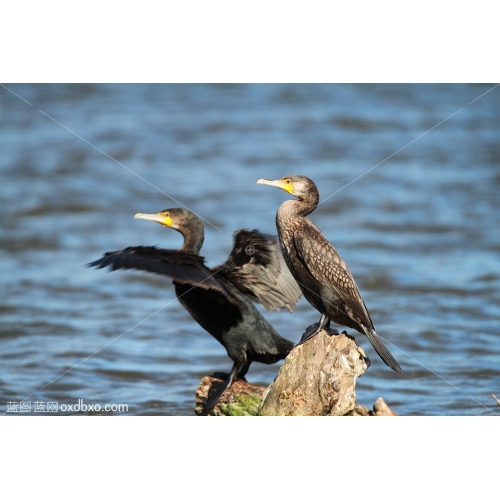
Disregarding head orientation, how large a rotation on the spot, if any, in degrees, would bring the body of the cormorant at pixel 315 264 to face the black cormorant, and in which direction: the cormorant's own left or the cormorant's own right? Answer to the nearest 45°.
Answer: approximately 45° to the cormorant's own right

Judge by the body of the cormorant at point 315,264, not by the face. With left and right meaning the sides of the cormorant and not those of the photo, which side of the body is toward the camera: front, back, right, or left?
left
